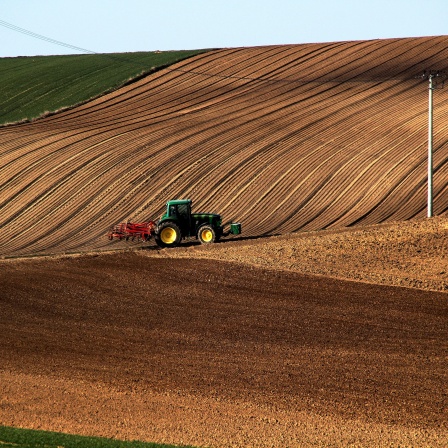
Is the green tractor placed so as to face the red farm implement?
no

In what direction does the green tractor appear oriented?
to the viewer's right
